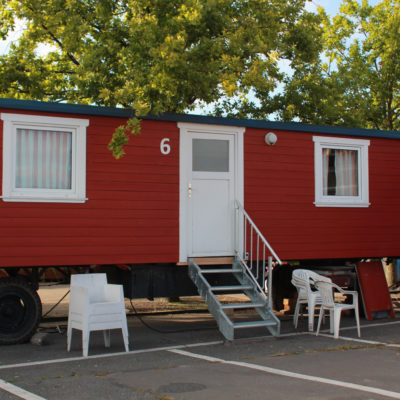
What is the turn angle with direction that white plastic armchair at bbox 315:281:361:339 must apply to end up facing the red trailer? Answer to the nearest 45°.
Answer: approximately 135° to its left

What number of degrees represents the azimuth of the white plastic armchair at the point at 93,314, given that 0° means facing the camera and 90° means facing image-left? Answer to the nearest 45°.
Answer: approximately 315°
